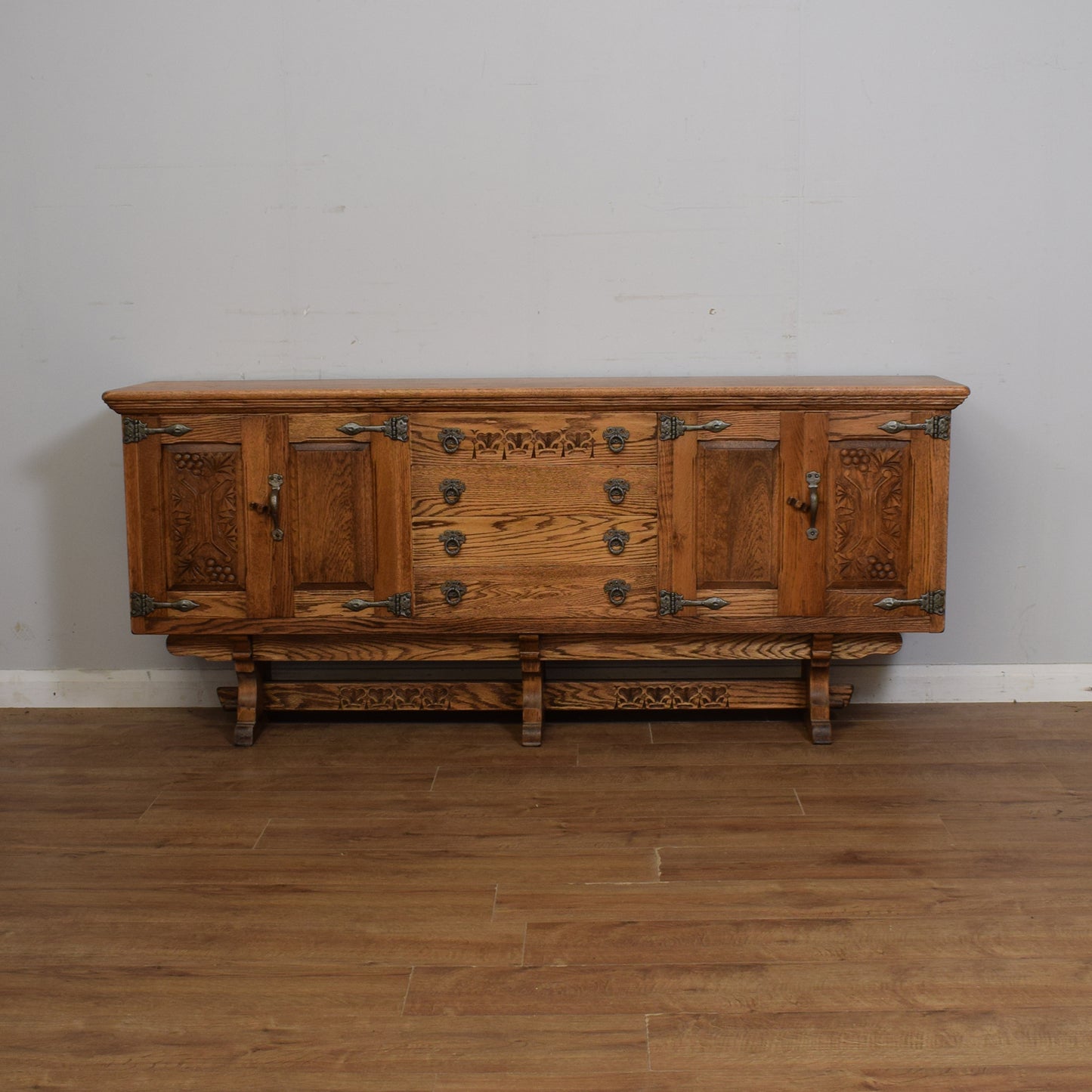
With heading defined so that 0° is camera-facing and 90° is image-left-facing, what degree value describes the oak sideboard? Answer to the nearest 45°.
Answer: approximately 0°
